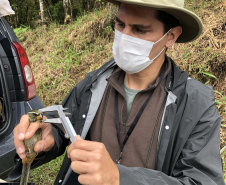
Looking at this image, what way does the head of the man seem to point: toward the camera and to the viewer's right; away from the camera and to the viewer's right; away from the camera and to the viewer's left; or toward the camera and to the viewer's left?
toward the camera and to the viewer's left

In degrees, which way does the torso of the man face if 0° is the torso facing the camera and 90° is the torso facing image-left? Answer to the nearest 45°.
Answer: approximately 45°

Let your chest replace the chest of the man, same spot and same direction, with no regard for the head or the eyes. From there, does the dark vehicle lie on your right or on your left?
on your right
